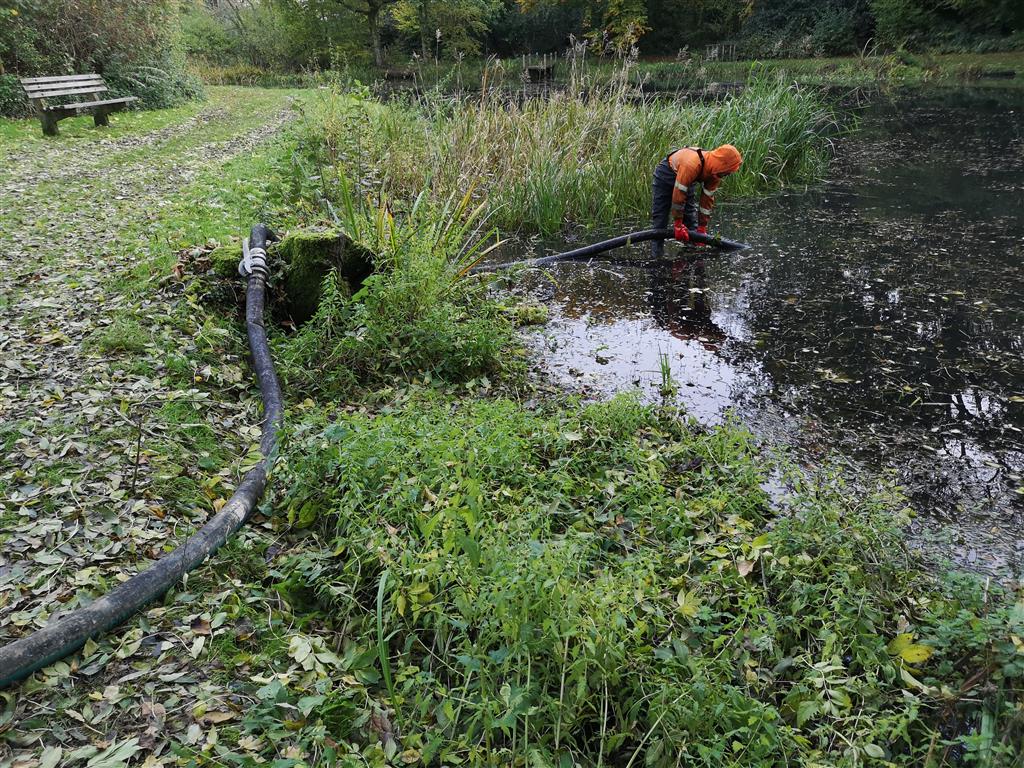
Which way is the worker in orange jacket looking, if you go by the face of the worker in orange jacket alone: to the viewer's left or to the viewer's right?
to the viewer's right

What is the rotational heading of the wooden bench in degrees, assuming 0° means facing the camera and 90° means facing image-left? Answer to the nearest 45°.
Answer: approximately 315°

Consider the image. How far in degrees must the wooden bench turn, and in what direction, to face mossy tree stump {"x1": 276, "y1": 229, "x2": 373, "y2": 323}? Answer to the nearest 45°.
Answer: approximately 45° to its right

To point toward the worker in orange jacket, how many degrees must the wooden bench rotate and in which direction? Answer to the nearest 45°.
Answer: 0° — it already faces them

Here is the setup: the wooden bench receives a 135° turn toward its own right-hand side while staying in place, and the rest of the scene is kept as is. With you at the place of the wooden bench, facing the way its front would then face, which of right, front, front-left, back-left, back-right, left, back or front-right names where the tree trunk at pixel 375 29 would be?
back-right

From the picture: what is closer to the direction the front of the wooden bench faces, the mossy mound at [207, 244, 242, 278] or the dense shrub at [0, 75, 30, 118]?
the mossy mound

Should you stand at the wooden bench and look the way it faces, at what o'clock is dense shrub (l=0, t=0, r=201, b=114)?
The dense shrub is roughly at 8 o'clock from the wooden bench.

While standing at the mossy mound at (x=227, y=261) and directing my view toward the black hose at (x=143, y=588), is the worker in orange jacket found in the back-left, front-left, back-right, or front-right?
back-left
